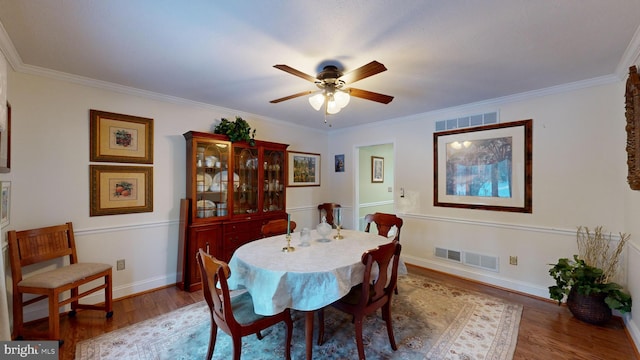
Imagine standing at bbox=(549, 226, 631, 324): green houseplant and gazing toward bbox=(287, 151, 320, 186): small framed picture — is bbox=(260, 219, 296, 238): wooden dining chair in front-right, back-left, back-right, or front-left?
front-left

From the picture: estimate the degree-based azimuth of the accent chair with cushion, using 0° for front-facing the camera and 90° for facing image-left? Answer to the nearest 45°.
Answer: approximately 315°

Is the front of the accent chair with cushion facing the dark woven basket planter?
yes

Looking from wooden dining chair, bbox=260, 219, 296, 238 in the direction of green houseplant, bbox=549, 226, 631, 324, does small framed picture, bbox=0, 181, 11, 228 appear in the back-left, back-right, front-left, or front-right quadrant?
back-right

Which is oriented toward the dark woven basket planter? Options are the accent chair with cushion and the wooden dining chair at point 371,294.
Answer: the accent chair with cushion

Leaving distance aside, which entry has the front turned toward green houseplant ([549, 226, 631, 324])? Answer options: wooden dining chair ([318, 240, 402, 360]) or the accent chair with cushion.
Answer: the accent chair with cushion

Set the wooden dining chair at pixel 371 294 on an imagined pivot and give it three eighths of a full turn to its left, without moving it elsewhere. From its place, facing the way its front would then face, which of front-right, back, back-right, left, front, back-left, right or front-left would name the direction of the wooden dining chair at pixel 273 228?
back-right

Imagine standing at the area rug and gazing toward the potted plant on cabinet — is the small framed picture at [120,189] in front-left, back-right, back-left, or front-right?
front-left

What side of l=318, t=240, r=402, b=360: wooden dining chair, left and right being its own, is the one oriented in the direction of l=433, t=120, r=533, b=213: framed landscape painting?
right

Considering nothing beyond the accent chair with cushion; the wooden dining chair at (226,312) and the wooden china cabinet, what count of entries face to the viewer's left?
0

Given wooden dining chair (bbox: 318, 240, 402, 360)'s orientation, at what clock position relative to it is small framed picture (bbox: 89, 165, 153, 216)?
The small framed picture is roughly at 11 o'clock from the wooden dining chair.

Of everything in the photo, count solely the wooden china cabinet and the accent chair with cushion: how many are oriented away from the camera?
0

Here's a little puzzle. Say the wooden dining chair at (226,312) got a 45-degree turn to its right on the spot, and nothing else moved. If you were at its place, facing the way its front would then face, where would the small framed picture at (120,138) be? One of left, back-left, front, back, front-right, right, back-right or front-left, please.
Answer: back-left

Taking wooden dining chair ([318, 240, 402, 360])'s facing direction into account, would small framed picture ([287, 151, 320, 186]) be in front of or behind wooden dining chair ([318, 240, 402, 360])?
in front

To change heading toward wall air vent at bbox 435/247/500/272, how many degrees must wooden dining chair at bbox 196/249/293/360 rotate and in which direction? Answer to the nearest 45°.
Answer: approximately 45° to its right

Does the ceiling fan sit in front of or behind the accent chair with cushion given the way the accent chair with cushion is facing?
in front

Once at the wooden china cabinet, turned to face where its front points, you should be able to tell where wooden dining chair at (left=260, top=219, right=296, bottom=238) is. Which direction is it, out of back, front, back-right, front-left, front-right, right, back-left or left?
front

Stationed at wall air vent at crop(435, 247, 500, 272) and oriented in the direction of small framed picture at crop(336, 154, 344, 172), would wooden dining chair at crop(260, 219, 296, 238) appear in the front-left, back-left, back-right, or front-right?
front-left

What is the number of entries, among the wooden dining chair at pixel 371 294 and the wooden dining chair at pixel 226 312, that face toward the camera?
0

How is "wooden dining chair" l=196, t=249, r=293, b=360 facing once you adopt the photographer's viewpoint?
facing away from the viewer and to the right of the viewer

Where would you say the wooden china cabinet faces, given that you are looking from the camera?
facing the viewer and to the right of the viewer

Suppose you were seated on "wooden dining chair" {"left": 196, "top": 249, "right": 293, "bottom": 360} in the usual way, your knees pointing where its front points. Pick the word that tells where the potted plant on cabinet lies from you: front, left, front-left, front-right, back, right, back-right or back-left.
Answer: front-left
